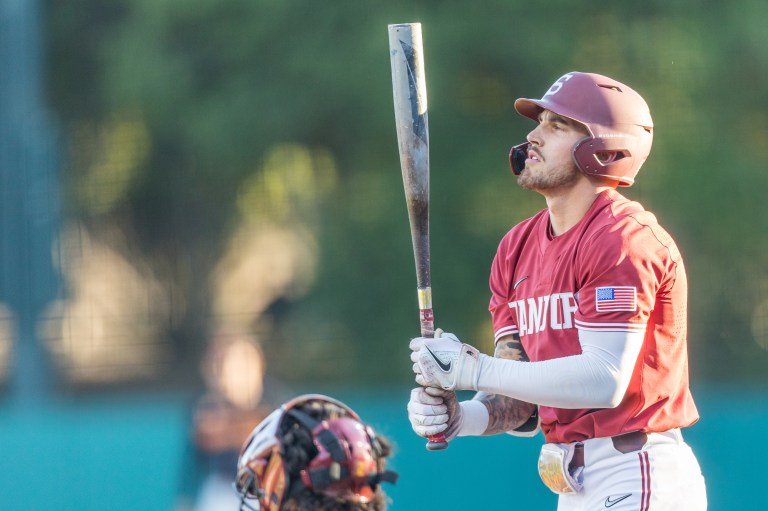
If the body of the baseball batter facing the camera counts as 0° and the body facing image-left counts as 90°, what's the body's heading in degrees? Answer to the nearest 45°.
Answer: approximately 45°

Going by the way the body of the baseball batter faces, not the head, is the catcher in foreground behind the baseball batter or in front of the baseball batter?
in front

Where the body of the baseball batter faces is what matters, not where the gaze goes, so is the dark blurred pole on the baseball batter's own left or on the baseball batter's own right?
on the baseball batter's own right

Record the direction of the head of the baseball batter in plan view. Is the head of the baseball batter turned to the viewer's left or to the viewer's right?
to the viewer's left
